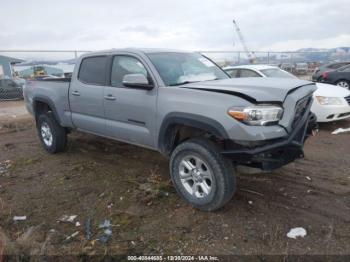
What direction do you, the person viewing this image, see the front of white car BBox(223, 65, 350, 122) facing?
facing the viewer and to the right of the viewer

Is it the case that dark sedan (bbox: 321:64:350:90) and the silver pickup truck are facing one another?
no

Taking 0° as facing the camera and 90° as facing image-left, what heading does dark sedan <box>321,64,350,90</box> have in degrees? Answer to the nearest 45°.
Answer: approximately 270°

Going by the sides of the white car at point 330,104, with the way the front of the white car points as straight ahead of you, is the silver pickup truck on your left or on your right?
on your right

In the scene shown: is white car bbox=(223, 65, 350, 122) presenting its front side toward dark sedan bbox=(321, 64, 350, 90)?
no

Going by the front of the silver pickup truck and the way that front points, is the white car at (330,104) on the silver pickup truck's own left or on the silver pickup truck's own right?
on the silver pickup truck's own left

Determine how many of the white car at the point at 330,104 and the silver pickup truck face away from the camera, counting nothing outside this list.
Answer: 0

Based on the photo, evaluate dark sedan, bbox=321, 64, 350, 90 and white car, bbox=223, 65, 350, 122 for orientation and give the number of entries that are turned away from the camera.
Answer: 0

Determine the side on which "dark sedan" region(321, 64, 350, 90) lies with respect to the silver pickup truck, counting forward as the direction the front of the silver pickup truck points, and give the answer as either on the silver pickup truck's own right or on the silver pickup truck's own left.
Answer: on the silver pickup truck's own left

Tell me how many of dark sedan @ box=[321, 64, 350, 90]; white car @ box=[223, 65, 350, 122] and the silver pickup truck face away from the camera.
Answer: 0

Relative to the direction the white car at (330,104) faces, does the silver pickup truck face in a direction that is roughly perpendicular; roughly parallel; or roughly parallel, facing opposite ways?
roughly parallel
